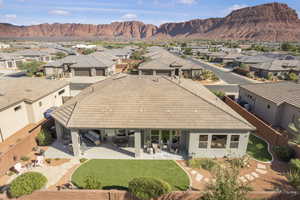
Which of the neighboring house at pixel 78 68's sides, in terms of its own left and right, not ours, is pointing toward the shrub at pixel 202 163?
front

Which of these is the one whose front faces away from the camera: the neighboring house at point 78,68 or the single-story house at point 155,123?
the single-story house

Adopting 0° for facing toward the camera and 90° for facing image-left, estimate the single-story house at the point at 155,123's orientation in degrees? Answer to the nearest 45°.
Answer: approximately 180°

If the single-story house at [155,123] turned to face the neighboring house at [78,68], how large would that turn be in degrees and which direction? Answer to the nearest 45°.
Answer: approximately 45° to its left

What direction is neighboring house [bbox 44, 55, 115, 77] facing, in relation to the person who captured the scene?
facing the viewer

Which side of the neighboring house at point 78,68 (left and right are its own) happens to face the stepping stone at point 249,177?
front

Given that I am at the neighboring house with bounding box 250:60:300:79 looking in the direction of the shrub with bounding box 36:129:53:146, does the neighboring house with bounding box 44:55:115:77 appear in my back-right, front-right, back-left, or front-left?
front-right

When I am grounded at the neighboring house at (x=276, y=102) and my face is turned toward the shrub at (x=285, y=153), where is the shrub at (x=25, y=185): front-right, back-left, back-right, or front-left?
front-right

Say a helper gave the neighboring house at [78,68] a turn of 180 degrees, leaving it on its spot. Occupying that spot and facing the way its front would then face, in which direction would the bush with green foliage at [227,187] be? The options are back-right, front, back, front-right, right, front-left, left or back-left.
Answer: back

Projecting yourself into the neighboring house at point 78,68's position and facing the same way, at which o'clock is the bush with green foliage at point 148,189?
The bush with green foliage is roughly at 12 o'clock from the neighboring house.

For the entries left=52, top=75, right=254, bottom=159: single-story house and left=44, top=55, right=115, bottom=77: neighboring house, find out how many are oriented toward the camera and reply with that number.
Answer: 1

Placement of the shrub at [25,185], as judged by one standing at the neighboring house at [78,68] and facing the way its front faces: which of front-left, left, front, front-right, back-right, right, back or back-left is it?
front

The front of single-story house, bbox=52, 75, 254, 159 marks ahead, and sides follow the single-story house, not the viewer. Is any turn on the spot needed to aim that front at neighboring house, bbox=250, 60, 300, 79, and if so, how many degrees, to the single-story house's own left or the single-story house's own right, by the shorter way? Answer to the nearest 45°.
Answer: approximately 45° to the single-story house's own right

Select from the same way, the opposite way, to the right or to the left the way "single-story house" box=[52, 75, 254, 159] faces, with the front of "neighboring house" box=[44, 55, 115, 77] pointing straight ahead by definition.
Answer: the opposite way

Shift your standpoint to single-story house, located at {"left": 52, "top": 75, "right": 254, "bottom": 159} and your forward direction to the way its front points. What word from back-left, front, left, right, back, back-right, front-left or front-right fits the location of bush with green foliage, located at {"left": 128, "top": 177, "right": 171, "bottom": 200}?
back

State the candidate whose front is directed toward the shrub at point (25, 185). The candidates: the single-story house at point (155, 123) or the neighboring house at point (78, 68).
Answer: the neighboring house
